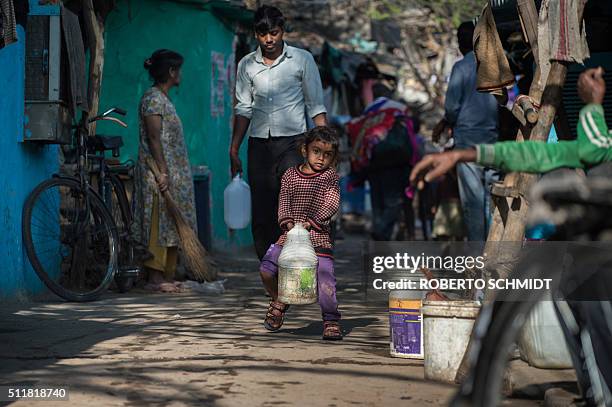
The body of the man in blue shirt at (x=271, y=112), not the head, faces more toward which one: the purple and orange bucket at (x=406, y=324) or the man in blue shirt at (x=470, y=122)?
the purple and orange bucket

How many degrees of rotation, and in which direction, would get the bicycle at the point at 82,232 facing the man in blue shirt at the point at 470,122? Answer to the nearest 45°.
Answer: approximately 135° to its left

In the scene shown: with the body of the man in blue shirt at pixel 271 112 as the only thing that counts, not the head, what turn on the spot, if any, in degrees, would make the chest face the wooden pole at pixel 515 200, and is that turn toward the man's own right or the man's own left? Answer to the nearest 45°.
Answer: approximately 45° to the man's own left

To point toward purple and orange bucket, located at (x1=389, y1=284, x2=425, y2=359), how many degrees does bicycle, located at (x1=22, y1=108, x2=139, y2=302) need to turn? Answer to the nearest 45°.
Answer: approximately 90° to its left

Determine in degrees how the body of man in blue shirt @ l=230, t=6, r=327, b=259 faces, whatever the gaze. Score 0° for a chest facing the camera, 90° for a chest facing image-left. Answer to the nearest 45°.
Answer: approximately 0°

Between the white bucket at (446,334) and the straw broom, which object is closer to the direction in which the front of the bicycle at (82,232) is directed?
the white bucket

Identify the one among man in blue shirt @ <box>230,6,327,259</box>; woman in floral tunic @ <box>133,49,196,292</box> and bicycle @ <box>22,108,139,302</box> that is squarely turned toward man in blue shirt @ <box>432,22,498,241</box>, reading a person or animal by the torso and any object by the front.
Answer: the woman in floral tunic

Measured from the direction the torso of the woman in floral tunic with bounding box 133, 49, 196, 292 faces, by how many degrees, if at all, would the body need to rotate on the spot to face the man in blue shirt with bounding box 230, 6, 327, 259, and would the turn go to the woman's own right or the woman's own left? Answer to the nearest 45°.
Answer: approximately 45° to the woman's own right

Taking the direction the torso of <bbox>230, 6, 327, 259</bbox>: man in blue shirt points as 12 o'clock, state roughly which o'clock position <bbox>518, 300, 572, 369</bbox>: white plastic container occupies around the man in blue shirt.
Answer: The white plastic container is roughly at 11 o'clock from the man in blue shirt.

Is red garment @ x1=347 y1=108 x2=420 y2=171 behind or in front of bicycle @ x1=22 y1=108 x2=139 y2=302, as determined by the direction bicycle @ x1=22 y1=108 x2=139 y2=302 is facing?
behind

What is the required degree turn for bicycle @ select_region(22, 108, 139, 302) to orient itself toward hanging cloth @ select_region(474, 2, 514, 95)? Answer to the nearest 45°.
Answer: approximately 90° to its left

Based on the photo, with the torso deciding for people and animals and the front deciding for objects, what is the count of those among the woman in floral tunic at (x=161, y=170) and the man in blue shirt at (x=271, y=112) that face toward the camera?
1
